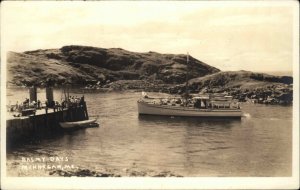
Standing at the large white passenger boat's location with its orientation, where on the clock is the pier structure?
The pier structure is roughly at 11 o'clock from the large white passenger boat.

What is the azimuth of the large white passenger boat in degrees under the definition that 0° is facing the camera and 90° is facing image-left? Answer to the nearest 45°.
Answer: approximately 90°

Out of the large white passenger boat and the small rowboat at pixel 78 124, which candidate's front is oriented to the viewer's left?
the large white passenger boat

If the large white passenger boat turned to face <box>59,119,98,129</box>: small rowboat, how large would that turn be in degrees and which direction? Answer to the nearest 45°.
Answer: approximately 45° to its left

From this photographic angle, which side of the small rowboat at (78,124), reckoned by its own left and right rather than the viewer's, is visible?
right
